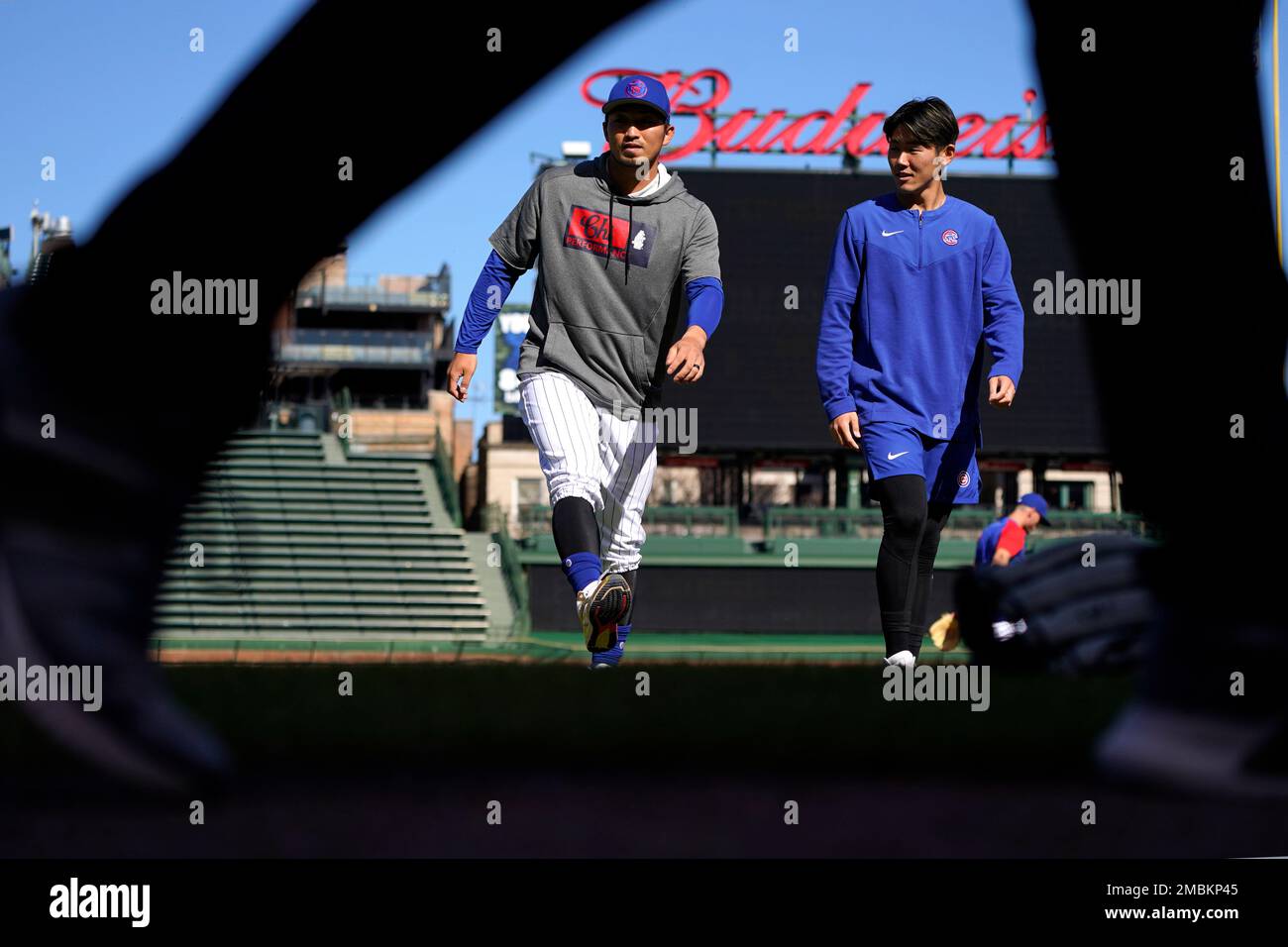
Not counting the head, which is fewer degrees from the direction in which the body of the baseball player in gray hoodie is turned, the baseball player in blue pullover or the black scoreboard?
the baseball player in blue pullover

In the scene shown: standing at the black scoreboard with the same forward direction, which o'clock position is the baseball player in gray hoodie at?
The baseball player in gray hoodie is roughly at 12 o'clock from the black scoreboard.

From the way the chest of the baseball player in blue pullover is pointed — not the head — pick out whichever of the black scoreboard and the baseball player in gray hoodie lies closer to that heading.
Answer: the baseball player in gray hoodie

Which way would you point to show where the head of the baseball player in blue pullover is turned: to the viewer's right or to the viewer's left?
to the viewer's left

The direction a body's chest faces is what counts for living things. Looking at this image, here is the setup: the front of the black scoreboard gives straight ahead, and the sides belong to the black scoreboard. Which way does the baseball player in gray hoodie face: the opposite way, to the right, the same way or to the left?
the same way

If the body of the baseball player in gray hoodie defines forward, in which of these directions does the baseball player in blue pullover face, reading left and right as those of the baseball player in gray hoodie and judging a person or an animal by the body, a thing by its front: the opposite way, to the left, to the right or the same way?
the same way

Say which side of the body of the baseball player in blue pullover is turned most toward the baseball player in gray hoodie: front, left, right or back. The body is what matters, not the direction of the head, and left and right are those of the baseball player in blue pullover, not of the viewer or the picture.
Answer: right

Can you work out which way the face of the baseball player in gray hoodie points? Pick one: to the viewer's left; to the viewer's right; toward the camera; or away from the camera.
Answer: toward the camera

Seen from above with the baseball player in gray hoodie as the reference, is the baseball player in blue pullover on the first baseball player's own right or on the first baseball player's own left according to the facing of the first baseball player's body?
on the first baseball player's own left

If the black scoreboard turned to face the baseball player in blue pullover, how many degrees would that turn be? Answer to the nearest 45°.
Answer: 0° — it already faces them

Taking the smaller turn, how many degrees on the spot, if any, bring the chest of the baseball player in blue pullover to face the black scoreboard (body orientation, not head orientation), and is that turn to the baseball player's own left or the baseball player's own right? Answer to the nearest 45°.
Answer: approximately 180°

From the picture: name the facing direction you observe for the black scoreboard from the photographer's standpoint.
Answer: facing the viewer

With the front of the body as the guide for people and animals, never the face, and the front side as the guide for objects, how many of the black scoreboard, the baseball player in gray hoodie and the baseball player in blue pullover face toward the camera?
3

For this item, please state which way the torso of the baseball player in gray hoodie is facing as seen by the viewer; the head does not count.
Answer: toward the camera

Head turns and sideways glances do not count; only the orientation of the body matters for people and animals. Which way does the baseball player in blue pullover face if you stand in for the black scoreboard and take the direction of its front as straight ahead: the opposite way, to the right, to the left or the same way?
the same way
